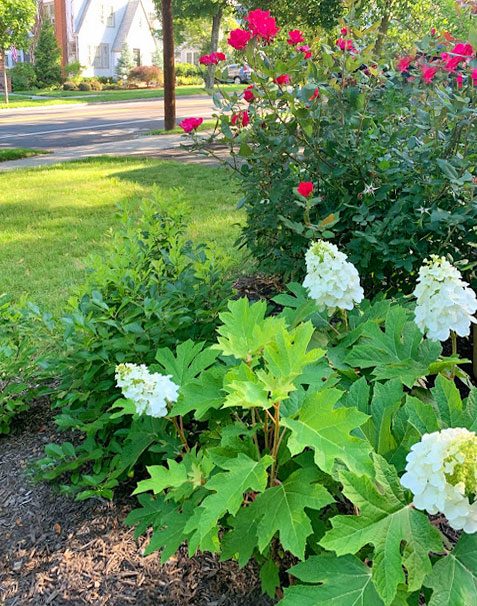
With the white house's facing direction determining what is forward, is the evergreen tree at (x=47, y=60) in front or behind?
in front

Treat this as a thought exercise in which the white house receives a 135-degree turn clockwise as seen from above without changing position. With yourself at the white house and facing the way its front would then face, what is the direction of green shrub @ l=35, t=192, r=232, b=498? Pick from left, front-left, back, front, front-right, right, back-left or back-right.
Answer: back-left

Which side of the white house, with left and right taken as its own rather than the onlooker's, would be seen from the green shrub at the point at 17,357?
front

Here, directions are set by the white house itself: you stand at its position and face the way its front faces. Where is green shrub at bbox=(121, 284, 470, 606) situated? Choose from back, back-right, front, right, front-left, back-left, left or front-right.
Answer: front

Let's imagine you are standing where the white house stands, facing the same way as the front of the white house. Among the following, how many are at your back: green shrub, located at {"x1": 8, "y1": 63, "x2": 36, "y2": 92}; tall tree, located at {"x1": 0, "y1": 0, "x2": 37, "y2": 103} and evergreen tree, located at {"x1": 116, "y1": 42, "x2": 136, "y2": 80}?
0

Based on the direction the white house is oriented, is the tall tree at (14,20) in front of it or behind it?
in front

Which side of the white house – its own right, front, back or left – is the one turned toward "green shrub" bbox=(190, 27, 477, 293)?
front

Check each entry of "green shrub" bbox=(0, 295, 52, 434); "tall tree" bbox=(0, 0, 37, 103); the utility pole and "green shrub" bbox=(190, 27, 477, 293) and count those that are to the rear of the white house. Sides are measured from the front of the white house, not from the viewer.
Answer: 0

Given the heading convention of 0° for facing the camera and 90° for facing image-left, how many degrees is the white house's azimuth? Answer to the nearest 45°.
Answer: approximately 0°

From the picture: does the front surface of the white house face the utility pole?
yes
